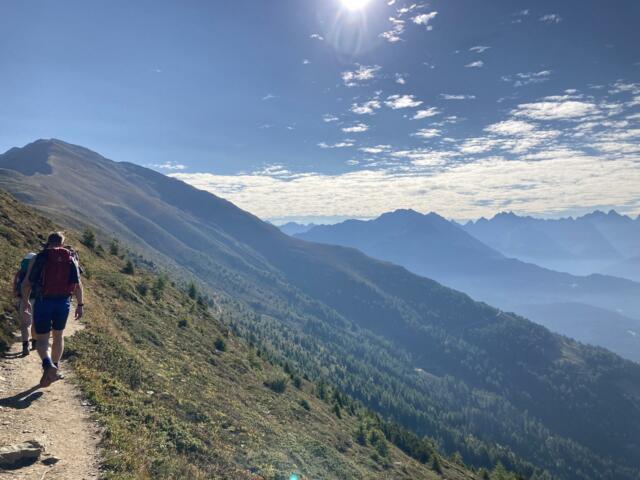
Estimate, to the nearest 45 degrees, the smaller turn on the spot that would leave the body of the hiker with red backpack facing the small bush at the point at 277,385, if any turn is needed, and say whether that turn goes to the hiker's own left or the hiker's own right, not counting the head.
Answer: approximately 45° to the hiker's own right

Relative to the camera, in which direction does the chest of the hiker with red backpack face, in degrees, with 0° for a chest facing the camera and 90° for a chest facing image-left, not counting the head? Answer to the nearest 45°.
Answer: approximately 180°

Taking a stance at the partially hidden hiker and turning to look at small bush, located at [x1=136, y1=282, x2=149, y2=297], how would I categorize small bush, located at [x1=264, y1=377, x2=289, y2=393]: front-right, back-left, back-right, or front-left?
front-right

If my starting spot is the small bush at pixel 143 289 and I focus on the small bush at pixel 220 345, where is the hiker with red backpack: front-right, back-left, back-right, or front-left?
front-right

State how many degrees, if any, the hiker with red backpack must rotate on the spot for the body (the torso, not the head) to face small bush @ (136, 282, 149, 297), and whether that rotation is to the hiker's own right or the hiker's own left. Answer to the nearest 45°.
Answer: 0° — they already face it

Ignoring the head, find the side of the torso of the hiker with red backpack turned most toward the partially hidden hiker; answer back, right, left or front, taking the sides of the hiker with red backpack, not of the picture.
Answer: front

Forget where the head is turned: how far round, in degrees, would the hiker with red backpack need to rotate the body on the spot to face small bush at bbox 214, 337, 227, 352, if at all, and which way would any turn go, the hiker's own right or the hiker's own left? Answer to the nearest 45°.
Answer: approximately 45° to the hiker's own right

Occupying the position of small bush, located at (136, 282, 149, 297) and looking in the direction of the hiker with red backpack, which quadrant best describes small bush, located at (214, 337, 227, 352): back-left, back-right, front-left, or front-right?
front-left
